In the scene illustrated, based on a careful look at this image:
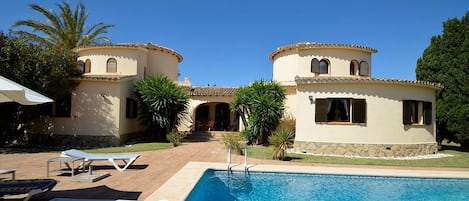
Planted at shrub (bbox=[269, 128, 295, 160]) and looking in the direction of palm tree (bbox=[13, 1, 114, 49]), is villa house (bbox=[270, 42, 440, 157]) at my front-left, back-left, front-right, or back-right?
back-right

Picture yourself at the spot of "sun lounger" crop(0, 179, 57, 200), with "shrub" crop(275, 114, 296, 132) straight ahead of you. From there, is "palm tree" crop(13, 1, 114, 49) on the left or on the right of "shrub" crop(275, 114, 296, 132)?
left

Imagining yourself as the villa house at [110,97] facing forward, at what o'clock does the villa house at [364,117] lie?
the villa house at [364,117] is roughly at 10 o'clock from the villa house at [110,97].

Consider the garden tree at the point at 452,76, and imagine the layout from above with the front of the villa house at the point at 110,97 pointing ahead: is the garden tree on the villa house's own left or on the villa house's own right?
on the villa house's own left

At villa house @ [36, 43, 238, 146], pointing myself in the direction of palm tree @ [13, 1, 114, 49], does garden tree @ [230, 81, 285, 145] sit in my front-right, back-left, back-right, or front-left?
back-right

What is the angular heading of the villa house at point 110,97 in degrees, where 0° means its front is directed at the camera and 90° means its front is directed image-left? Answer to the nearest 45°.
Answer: approximately 0°

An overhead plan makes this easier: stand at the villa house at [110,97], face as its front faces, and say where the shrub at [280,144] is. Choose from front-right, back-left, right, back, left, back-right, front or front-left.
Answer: front-left

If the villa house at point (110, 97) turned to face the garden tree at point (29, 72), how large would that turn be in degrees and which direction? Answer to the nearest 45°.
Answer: approximately 45° to its right

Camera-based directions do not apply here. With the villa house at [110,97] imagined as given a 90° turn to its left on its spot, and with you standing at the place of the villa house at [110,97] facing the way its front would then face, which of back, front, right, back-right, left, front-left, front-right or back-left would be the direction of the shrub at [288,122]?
front

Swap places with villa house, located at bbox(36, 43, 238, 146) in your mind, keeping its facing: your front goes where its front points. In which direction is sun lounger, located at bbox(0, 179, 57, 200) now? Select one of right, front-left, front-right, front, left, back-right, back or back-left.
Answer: front
